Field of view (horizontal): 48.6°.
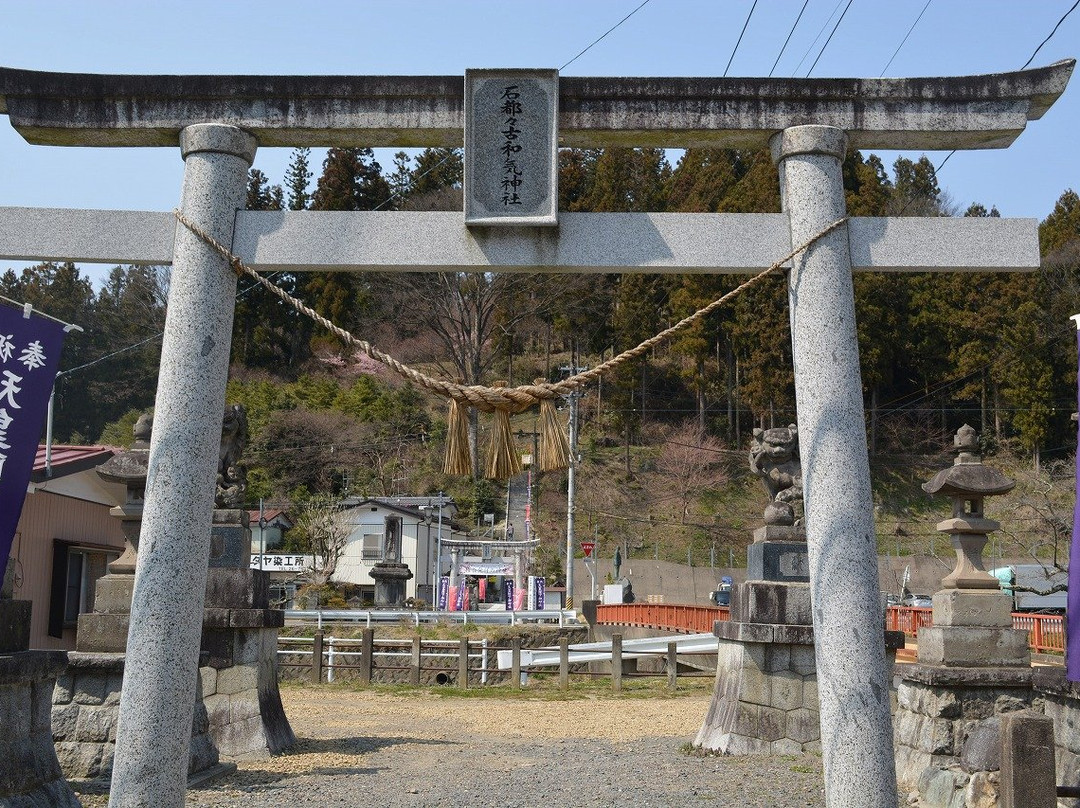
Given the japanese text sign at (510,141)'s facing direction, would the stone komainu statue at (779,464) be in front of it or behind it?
behind

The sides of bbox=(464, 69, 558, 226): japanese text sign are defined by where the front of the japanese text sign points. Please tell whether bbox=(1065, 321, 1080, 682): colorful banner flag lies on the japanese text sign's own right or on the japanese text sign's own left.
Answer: on the japanese text sign's own left

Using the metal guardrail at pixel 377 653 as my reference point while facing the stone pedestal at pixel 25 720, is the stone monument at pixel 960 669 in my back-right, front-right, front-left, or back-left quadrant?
front-left

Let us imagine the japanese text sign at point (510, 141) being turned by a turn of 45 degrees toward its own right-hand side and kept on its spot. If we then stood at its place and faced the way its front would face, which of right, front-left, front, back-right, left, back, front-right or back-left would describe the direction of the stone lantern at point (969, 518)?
back

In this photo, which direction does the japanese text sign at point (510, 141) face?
toward the camera

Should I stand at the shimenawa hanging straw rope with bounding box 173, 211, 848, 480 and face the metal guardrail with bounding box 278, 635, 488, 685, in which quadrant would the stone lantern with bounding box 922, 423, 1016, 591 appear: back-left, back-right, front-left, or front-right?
front-right

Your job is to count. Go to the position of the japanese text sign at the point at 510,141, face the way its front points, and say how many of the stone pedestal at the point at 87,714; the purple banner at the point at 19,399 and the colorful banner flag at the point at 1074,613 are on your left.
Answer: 1

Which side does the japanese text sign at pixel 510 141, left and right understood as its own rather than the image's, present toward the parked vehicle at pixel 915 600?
back

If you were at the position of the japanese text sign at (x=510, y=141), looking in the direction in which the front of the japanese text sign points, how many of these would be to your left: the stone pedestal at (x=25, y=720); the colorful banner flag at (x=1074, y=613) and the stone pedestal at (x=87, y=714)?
1

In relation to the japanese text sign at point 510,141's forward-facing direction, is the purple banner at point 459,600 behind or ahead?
behind

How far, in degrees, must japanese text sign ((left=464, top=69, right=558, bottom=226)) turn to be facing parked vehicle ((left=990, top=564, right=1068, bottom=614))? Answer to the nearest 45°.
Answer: approximately 135° to its left

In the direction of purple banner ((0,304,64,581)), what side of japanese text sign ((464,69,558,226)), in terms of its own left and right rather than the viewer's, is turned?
right

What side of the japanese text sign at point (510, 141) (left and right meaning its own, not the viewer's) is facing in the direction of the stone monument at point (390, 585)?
back
